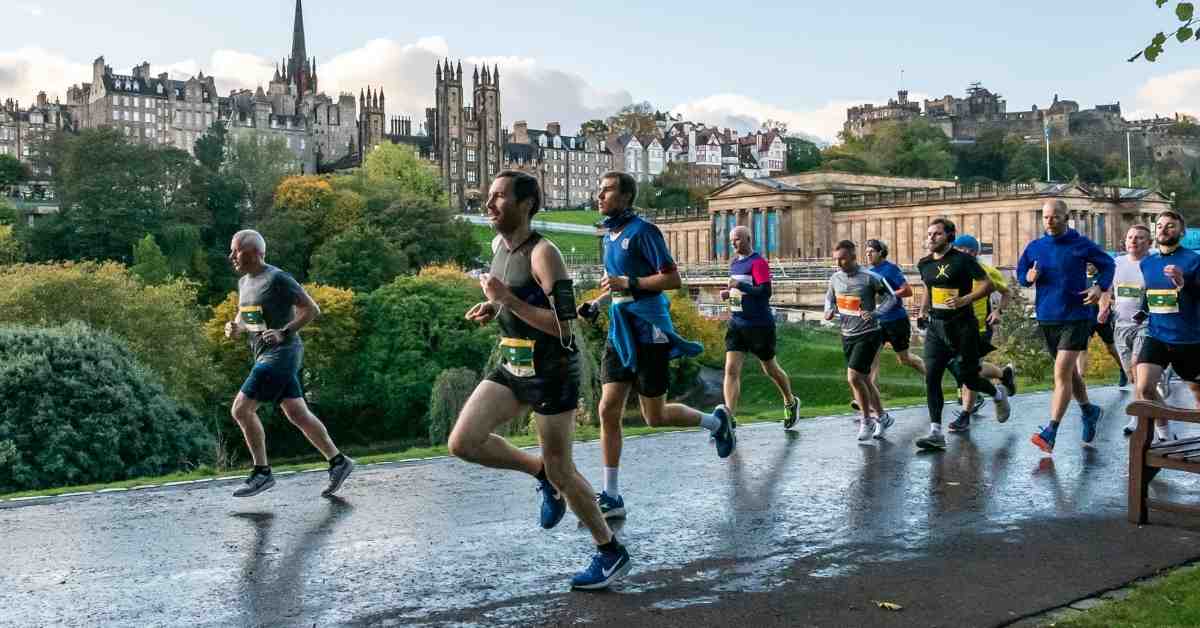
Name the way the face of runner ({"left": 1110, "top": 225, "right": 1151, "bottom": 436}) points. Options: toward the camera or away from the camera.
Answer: toward the camera

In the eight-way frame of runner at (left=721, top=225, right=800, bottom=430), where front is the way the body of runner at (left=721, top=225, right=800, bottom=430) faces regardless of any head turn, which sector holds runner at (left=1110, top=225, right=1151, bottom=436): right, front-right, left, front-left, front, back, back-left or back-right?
back-left

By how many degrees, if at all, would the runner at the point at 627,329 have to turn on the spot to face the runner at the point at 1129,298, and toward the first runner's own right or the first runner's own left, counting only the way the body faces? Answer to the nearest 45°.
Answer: approximately 180°

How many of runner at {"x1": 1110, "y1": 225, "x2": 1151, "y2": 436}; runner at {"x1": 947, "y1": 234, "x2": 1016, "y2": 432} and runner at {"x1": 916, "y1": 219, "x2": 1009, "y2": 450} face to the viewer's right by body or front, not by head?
0

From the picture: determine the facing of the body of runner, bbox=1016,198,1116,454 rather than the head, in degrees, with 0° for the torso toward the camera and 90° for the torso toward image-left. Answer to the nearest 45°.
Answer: approximately 45°

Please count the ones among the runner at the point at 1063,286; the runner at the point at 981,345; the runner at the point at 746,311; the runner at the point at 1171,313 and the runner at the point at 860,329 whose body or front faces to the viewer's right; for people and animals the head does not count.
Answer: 0

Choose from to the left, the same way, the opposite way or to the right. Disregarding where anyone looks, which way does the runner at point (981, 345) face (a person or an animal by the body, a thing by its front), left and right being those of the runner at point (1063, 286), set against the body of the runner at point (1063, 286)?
the same way

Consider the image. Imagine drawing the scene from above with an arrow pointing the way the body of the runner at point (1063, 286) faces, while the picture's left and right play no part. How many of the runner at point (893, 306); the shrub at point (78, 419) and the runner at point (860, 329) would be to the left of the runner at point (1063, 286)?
0

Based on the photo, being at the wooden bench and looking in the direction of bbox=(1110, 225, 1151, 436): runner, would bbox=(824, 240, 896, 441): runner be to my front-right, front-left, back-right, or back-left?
front-left

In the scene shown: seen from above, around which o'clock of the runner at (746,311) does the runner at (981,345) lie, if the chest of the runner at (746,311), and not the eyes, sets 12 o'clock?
the runner at (981,345) is roughly at 7 o'clock from the runner at (746,311).

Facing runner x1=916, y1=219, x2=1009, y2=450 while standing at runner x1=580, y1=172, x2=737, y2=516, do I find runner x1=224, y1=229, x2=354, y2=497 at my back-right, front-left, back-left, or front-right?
back-left

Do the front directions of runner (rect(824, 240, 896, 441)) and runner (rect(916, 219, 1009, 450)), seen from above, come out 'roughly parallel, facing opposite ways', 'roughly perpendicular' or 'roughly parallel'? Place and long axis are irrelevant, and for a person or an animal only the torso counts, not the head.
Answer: roughly parallel

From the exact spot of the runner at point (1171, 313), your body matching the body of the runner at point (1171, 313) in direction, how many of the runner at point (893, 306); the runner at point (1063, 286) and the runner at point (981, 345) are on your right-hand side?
3

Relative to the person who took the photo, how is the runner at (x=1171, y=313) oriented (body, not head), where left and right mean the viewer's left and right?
facing the viewer and to the left of the viewer

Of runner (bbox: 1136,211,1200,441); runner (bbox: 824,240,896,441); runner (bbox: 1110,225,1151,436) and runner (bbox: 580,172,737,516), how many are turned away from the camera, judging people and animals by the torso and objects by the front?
0

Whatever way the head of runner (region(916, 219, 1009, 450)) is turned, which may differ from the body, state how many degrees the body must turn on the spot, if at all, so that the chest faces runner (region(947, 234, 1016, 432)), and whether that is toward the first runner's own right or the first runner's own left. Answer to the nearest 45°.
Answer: approximately 135° to the first runner's own right

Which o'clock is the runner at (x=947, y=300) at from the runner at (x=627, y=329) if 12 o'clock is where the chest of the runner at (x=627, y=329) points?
the runner at (x=947, y=300) is roughly at 6 o'clock from the runner at (x=627, y=329).
